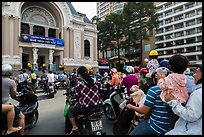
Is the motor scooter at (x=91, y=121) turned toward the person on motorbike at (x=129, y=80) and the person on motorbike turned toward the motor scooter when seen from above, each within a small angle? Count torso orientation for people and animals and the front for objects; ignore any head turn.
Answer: no

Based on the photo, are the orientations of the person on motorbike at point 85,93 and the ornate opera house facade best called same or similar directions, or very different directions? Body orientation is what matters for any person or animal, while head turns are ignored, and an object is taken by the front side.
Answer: very different directions

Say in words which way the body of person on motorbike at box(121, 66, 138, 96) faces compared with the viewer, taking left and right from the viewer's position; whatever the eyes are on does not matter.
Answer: facing away from the viewer

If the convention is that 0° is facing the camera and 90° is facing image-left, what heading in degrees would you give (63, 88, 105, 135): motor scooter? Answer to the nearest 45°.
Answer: approximately 135°

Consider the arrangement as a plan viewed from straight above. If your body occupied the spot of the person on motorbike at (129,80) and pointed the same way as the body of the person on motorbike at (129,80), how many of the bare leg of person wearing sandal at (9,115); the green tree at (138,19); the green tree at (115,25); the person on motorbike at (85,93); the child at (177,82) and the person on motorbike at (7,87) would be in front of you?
2

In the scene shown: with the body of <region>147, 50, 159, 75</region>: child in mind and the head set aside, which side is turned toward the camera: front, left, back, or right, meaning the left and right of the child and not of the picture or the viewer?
back

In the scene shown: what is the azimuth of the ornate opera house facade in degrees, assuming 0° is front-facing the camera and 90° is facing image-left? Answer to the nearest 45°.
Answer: approximately 315°

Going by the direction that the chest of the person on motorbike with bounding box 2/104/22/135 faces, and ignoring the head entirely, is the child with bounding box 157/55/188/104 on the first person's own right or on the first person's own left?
on the first person's own right

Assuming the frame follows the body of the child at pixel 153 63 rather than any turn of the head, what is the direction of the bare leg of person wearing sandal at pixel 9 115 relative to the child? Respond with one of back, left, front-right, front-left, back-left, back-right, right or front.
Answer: back-left

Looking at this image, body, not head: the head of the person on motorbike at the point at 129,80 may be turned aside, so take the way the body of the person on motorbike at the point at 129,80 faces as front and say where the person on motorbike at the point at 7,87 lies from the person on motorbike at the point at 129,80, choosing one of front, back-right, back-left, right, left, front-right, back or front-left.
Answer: back-left

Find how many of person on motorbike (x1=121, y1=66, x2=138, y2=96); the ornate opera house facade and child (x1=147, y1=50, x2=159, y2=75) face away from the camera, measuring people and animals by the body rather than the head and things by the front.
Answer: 2

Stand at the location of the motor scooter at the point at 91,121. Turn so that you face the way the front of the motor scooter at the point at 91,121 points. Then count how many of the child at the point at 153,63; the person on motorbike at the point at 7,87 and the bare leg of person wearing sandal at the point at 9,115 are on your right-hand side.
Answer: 1

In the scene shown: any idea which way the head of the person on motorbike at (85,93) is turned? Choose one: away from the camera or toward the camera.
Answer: away from the camera

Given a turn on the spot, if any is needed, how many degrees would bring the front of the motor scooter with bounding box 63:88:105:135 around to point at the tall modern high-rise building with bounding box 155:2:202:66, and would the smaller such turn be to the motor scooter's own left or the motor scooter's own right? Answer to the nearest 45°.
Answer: approximately 90° to the motor scooter's own right

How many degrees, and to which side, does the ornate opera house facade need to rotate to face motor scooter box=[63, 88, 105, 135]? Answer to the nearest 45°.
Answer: approximately 45° to its right
